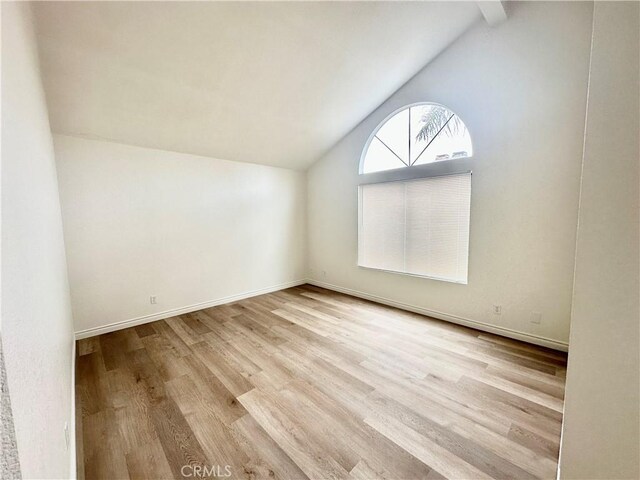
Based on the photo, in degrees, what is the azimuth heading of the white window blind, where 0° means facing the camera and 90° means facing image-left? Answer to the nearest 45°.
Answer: approximately 45°
